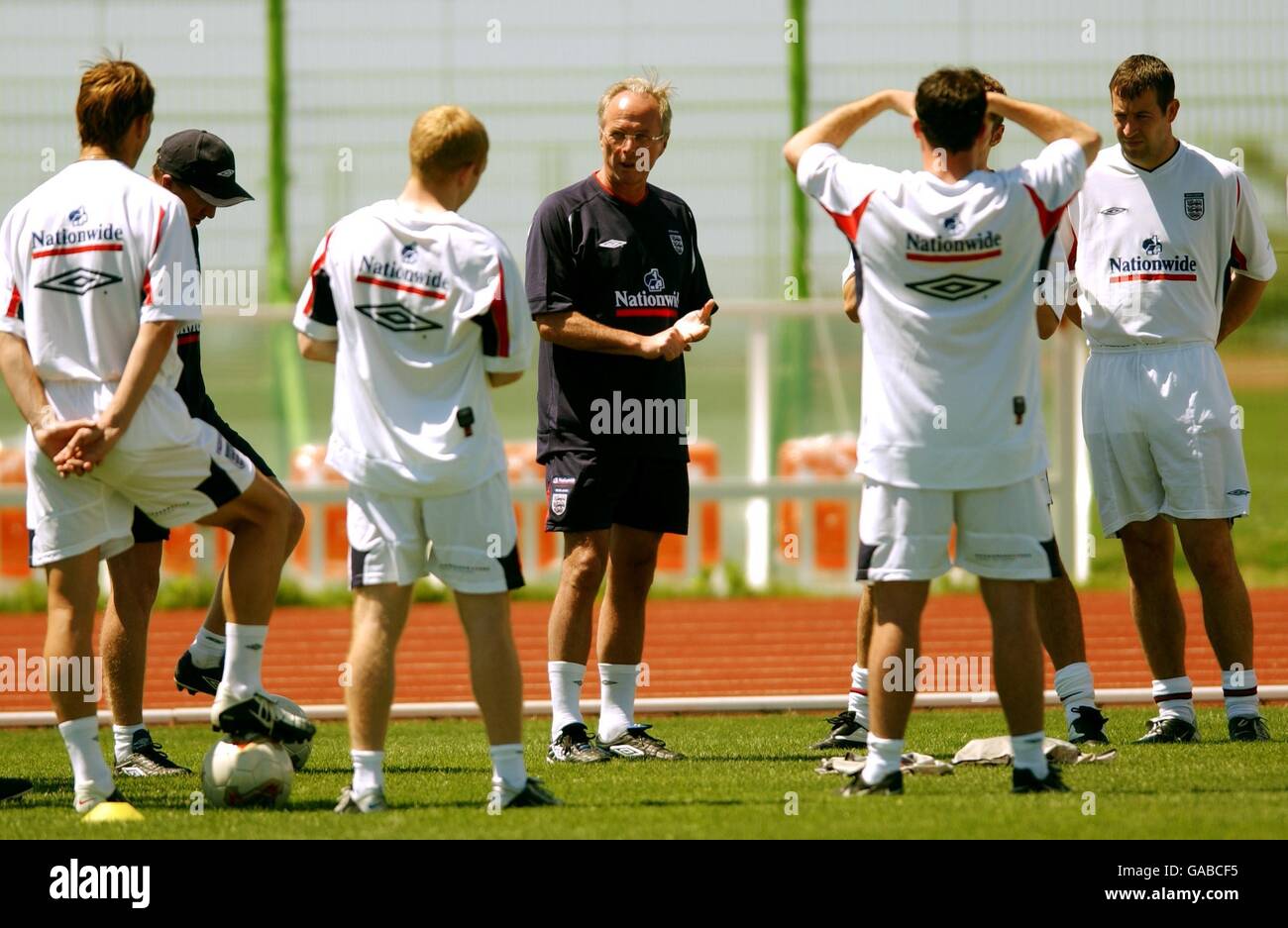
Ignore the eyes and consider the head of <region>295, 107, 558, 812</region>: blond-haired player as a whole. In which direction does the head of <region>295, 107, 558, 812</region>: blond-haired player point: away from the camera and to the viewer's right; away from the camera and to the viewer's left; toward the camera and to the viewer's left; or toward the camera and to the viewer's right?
away from the camera and to the viewer's right

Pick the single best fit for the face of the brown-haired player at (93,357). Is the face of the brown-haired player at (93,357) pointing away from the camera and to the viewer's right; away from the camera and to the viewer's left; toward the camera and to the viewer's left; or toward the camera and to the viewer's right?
away from the camera and to the viewer's right

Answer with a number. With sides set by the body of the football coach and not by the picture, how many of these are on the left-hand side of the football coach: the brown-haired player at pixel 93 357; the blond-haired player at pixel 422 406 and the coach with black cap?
0

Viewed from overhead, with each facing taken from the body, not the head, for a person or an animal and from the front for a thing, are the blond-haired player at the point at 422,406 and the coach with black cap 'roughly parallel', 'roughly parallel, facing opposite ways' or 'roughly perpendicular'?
roughly perpendicular

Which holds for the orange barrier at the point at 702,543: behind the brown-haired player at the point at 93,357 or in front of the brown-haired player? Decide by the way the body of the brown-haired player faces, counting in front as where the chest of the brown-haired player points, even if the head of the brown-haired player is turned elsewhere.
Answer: in front

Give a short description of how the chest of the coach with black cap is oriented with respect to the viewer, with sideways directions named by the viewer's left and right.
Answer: facing to the right of the viewer

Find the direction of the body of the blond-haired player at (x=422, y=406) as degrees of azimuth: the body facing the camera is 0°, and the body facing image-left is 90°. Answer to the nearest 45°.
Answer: approximately 180°

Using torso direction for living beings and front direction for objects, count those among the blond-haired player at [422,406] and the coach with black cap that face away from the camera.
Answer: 1

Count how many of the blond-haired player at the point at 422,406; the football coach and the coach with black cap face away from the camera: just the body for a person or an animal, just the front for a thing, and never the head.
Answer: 1

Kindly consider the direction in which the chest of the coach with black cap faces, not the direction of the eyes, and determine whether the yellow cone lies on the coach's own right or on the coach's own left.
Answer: on the coach's own right

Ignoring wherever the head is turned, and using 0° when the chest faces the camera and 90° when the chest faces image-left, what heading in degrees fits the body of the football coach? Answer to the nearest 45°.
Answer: approximately 315°

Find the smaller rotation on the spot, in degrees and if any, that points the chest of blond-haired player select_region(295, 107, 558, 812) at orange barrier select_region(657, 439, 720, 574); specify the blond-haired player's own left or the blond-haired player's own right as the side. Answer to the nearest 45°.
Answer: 0° — they already face it

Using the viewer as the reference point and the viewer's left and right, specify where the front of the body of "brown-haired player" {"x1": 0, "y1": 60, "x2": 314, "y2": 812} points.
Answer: facing away from the viewer and to the right of the viewer

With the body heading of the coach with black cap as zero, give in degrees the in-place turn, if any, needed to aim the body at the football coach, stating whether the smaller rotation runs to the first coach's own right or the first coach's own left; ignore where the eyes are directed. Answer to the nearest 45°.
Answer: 0° — they already face them
